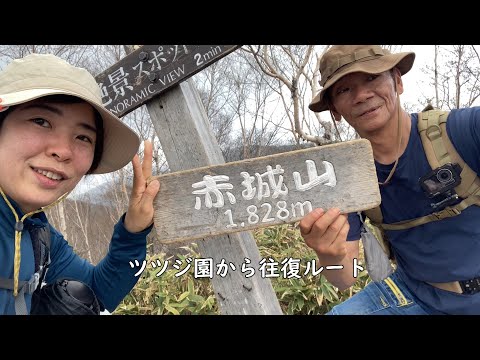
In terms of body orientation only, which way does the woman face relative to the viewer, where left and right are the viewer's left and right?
facing the viewer

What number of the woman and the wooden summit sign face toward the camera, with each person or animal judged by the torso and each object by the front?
2

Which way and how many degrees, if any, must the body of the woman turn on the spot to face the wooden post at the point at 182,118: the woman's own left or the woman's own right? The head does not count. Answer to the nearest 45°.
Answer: approximately 135° to the woman's own left

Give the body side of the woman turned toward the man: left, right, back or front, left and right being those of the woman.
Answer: left
